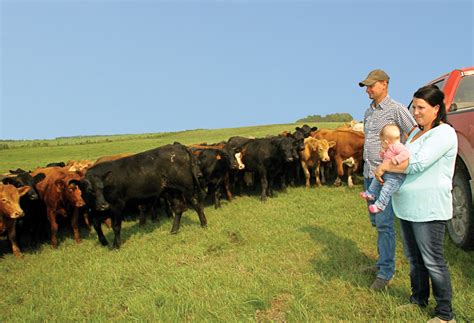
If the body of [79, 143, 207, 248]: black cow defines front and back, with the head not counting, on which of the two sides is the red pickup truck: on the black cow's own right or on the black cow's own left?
on the black cow's own left

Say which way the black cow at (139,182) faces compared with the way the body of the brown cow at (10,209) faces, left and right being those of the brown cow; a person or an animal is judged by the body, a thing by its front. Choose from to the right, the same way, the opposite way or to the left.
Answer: to the right

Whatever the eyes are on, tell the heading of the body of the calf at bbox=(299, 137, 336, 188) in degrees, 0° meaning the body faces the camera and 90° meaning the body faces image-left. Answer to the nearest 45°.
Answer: approximately 315°

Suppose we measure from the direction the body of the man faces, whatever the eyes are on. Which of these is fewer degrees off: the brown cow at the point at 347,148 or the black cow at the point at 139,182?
the black cow

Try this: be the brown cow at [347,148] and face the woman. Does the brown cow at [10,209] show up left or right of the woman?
right

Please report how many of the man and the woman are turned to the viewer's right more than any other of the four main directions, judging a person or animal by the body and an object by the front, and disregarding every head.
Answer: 0

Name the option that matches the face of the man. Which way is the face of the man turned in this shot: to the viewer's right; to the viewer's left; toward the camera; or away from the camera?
to the viewer's left
